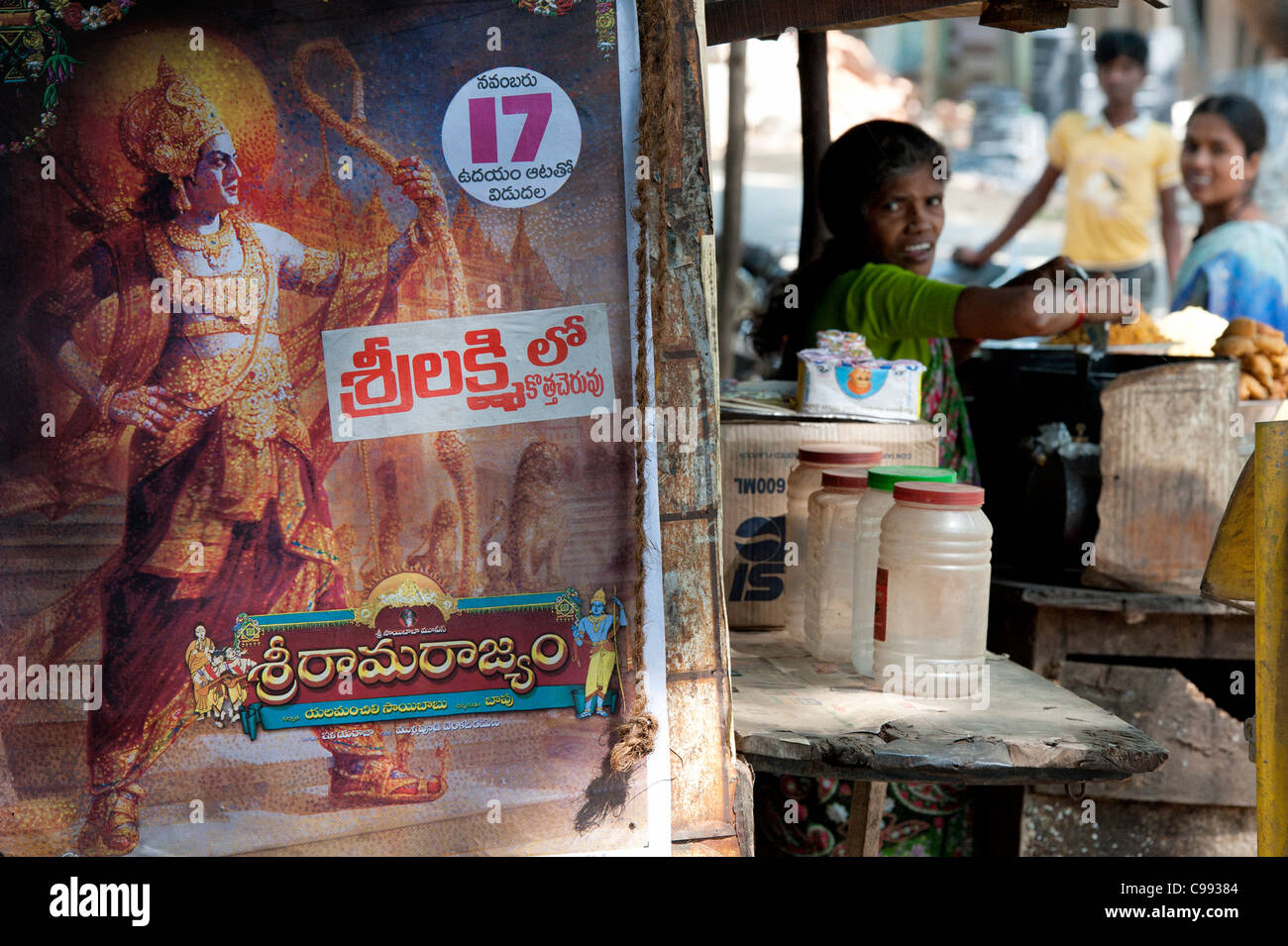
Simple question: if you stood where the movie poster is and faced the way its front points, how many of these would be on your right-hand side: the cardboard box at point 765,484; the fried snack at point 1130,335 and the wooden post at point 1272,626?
0

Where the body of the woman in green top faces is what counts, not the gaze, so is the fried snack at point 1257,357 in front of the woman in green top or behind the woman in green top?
in front

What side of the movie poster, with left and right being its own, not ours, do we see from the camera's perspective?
front

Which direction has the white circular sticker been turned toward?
toward the camera

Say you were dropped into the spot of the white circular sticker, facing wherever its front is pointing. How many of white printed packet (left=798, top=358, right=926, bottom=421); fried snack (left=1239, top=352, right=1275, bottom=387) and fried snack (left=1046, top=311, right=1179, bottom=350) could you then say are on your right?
0

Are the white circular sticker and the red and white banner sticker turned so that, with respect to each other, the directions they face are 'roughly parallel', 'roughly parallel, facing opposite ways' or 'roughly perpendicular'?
roughly parallel

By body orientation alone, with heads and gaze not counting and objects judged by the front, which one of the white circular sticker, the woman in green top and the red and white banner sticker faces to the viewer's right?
the woman in green top

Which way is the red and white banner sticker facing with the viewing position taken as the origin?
facing the viewer

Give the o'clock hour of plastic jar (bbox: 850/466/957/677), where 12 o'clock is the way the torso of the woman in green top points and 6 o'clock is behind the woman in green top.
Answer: The plastic jar is roughly at 3 o'clock from the woman in green top.

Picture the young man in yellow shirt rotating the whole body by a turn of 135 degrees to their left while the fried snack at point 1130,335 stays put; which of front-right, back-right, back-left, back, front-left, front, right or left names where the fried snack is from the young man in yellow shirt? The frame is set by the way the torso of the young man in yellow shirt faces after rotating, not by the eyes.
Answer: back-right

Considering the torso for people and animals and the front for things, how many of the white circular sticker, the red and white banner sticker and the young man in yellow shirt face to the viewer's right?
0

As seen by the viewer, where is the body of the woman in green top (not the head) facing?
to the viewer's right

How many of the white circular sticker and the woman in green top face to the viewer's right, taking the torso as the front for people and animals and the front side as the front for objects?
1

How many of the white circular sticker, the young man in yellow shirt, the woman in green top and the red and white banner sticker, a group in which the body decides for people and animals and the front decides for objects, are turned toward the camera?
3

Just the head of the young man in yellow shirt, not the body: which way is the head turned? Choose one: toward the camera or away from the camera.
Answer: toward the camera

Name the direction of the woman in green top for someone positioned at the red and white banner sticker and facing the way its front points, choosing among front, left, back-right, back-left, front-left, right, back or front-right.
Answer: back-left

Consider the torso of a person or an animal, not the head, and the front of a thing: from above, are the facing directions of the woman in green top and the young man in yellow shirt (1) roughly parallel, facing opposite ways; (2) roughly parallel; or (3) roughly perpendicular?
roughly perpendicular
